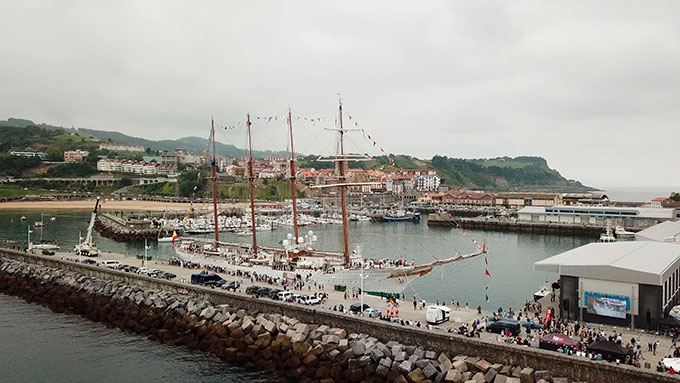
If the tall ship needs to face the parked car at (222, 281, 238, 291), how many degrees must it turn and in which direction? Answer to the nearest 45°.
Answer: approximately 90° to its right

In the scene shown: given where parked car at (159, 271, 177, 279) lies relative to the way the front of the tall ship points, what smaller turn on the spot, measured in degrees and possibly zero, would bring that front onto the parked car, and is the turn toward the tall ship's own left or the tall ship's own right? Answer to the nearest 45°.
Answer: approximately 135° to the tall ship's own right

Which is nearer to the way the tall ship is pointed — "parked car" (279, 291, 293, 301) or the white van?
the white van

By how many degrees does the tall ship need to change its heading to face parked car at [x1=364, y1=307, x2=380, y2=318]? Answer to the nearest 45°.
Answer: approximately 45° to its right

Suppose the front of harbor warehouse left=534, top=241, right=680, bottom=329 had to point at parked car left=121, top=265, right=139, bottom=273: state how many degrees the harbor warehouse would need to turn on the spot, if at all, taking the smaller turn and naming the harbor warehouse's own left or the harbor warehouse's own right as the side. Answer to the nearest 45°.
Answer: approximately 45° to the harbor warehouse's own right

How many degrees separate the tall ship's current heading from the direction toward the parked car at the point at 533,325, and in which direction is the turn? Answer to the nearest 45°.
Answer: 0° — it already faces it

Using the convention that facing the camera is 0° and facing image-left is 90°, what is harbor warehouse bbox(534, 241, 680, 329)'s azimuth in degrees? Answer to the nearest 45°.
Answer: approximately 45°

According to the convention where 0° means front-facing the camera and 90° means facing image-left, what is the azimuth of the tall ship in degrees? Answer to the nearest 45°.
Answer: approximately 315°

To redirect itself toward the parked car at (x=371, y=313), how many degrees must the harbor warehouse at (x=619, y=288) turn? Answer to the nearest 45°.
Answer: approximately 90° to its right

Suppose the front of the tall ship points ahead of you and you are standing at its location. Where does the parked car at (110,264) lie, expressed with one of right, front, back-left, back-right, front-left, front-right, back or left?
back-right
